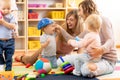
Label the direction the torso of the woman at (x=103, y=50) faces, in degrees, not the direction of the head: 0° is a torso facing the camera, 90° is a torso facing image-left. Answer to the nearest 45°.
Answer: approximately 90°

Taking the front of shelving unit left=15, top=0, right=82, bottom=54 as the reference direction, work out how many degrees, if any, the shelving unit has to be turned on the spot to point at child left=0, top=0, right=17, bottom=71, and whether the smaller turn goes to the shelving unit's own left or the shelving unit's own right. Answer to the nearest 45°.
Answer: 0° — it already faces them

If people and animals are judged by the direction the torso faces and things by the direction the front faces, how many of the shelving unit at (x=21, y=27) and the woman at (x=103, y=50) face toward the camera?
1

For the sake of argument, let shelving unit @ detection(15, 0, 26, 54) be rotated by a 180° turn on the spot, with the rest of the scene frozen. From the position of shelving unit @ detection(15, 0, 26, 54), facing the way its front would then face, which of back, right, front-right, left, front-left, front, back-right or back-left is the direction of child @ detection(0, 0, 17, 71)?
back

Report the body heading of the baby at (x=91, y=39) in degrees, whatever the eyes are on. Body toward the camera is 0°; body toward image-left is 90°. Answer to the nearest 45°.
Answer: approximately 135°

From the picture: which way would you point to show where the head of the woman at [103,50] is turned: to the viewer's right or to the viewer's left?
to the viewer's left

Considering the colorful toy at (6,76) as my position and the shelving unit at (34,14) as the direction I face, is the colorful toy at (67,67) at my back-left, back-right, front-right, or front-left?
front-right

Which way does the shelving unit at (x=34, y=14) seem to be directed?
toward the camera

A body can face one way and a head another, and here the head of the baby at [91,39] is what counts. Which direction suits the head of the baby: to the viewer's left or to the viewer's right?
to the viewer's left

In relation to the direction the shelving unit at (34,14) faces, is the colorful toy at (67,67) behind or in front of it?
in front

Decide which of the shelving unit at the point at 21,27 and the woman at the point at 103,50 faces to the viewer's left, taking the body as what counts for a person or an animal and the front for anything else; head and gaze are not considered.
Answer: the woman
